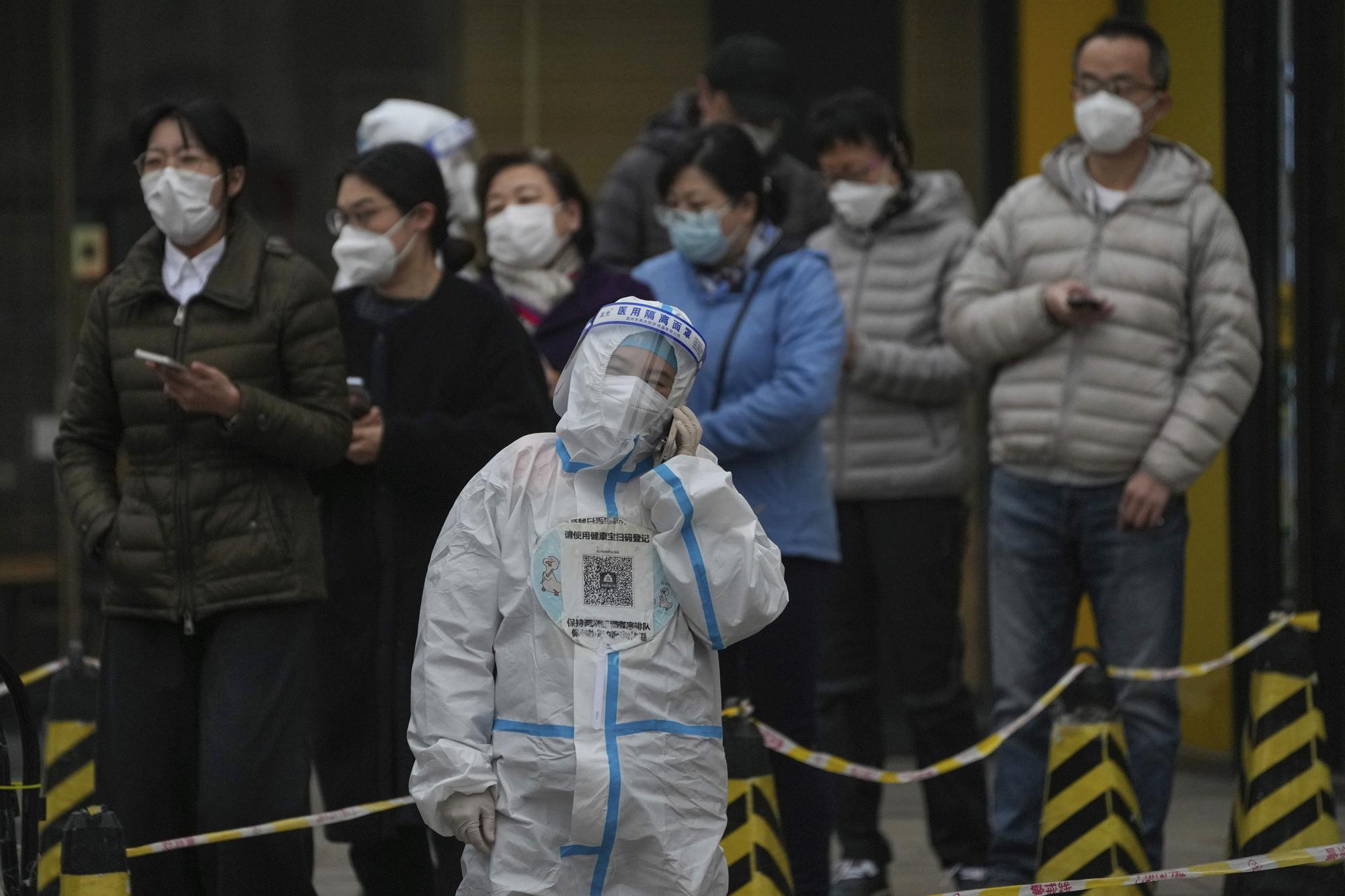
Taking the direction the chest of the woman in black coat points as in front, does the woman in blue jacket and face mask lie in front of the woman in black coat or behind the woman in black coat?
behind

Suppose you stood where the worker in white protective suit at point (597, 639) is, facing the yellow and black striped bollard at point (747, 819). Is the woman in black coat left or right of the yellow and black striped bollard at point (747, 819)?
left

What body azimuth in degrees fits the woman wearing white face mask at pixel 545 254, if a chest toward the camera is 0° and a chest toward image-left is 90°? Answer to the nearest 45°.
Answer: approximately 45°

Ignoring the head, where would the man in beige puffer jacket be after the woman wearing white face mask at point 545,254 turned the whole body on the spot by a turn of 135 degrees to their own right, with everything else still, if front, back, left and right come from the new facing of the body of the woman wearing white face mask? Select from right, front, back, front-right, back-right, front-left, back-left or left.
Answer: right

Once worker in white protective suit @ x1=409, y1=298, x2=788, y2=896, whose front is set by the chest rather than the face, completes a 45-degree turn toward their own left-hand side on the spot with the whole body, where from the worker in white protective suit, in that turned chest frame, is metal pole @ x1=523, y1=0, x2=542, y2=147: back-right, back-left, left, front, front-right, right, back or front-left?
back-left

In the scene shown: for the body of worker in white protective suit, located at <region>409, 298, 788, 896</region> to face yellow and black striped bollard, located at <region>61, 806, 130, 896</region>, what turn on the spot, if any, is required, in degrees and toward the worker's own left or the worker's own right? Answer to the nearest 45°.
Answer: approximately 90° to the worker's own right
